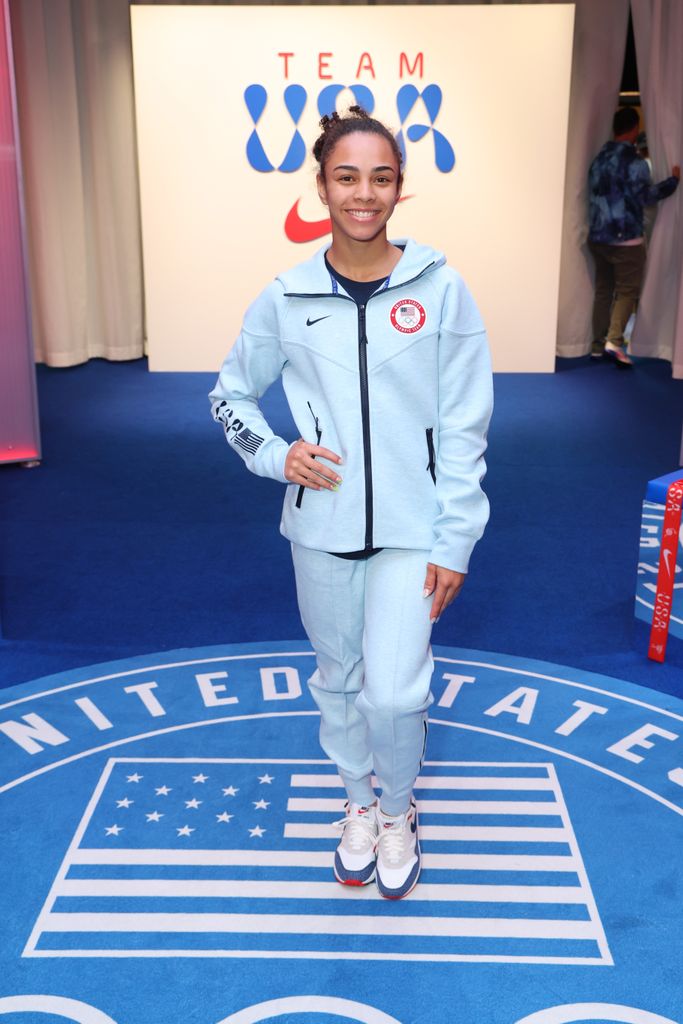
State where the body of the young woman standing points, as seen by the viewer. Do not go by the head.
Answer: toward the camera

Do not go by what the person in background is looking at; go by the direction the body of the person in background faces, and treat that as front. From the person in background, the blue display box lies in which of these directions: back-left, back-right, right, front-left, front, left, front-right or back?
back-right

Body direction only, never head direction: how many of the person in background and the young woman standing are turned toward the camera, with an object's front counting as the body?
1

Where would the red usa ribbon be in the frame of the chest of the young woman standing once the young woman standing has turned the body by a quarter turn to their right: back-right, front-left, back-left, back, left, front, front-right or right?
back-right

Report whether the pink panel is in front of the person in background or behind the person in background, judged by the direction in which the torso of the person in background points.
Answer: behind

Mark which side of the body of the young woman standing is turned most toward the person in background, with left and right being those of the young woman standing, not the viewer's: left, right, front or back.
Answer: back

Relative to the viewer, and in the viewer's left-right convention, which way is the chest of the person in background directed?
facing away from the viewer and to the right of the viewer

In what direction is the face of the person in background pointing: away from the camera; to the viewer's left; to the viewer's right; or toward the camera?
away from the camera

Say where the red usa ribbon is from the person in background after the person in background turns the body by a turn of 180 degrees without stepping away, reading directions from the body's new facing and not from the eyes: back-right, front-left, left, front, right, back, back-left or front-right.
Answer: front-left
